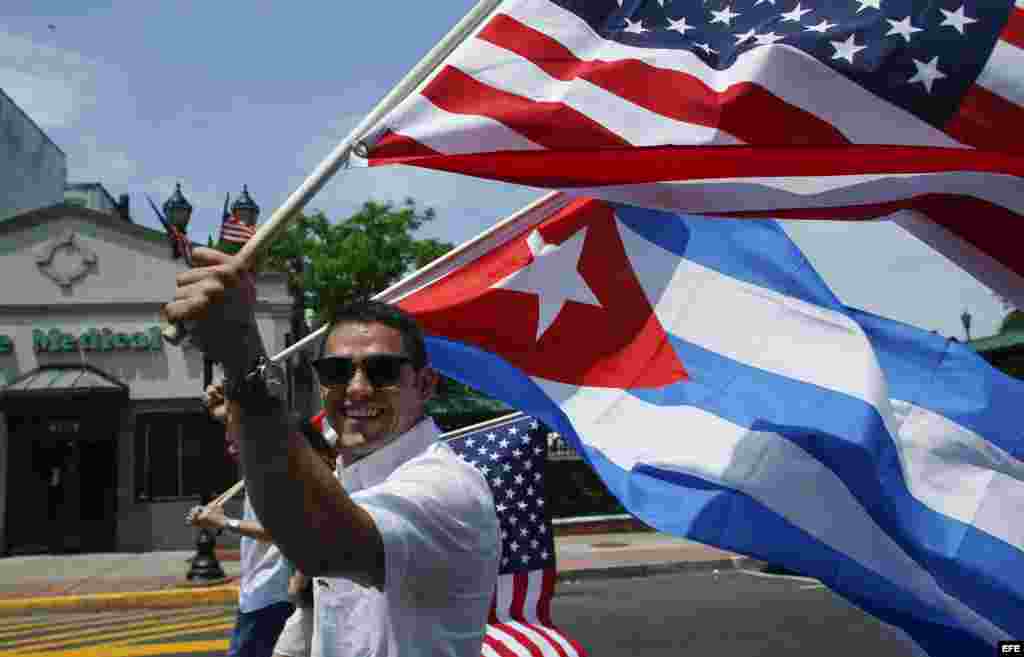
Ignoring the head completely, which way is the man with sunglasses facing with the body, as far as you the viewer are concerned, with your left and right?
facing the viewer and to the left of the viewer

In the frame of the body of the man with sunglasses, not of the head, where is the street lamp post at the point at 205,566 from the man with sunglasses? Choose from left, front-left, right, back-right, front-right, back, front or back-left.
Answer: back-right

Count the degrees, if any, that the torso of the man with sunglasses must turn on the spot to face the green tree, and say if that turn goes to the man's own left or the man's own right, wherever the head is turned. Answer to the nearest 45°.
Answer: approximately 135° to the man's own right

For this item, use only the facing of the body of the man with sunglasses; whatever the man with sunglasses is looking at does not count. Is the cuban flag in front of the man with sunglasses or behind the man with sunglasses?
behind

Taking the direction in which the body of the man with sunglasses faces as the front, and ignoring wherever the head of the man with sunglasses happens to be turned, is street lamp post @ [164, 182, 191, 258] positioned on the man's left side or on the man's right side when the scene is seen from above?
on the man's right side
